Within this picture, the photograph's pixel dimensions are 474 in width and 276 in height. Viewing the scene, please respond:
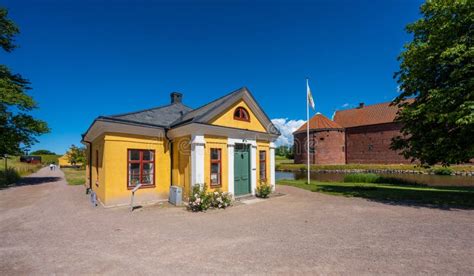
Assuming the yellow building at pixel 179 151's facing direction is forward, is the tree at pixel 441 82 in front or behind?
in front

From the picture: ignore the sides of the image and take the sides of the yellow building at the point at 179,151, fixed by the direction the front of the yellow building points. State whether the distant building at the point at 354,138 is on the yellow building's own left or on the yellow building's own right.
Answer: on the yellow building's own left

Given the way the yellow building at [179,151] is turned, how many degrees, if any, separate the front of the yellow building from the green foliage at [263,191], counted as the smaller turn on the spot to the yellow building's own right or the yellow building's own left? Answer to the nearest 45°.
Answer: approximately 45° to the yellow building's own left

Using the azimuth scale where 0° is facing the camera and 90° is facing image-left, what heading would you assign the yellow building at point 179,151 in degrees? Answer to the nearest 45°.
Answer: approximately 315°

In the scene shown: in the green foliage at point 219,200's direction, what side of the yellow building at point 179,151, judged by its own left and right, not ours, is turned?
front

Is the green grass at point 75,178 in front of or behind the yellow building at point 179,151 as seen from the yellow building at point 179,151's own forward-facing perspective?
behind

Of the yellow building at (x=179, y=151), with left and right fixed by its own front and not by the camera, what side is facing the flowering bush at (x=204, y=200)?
front

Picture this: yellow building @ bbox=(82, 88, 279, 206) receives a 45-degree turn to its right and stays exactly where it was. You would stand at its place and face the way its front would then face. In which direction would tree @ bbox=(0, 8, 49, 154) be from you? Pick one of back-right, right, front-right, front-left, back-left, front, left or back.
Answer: back-right

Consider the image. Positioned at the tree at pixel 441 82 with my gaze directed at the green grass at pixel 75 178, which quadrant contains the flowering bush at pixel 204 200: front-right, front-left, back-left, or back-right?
front-left
